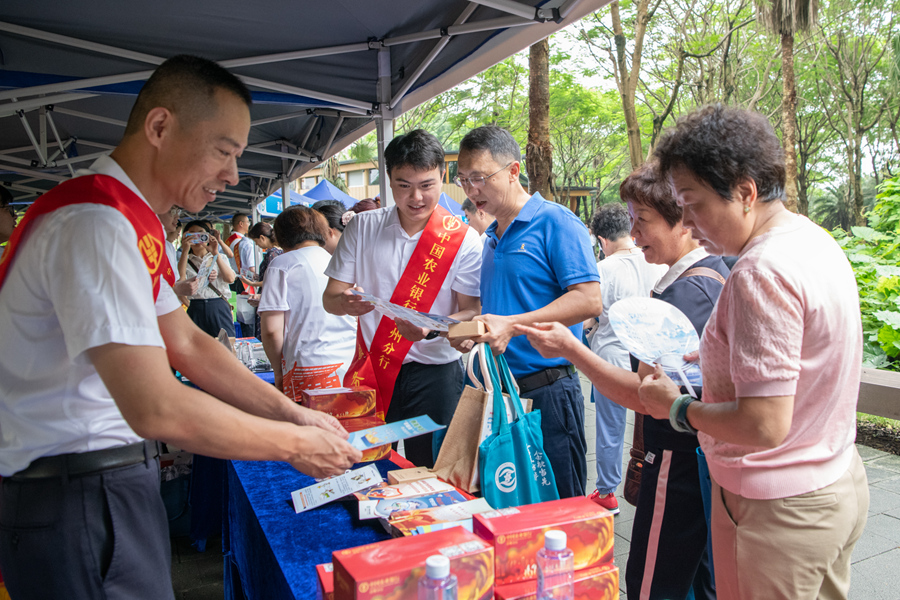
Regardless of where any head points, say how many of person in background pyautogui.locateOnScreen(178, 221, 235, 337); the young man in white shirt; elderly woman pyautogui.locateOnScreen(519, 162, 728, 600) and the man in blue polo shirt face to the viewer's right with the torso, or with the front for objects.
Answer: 0

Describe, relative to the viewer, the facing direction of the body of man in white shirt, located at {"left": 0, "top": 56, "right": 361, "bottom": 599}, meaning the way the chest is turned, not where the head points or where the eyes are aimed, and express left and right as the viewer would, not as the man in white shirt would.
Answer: facing to the right of the viewer

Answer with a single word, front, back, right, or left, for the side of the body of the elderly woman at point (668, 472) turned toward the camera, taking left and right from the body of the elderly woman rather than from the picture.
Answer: left

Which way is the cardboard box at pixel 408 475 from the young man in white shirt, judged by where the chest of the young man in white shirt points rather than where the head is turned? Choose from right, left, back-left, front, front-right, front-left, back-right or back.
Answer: front

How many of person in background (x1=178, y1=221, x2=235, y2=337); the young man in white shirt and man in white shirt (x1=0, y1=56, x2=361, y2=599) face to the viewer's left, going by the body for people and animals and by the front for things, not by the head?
0

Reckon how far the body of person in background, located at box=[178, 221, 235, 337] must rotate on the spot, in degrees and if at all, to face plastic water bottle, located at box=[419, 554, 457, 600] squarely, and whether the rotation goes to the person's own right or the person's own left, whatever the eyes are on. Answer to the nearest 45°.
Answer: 0° — they already face it

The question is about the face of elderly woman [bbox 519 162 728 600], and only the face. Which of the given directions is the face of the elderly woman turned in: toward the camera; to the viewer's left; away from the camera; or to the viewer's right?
to the viewer's left

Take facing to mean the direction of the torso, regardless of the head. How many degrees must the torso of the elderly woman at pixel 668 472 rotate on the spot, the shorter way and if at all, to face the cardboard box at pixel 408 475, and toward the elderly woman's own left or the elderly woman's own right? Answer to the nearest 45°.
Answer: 0° — they already face it

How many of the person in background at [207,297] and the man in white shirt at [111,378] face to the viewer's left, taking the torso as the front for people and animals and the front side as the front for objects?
0

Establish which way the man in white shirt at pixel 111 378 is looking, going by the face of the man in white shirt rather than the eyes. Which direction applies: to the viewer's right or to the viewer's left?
to the viewer's right

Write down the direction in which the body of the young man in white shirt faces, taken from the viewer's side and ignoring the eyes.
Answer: toward the camera

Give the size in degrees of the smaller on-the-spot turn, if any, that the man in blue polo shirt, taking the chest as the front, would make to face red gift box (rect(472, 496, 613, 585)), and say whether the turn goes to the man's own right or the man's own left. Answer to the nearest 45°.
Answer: approximately 45° to the man's own left

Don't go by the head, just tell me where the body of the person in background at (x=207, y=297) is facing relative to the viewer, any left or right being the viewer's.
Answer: facing the viewer

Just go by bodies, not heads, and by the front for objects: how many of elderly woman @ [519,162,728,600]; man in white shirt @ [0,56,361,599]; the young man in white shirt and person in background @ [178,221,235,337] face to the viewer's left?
1

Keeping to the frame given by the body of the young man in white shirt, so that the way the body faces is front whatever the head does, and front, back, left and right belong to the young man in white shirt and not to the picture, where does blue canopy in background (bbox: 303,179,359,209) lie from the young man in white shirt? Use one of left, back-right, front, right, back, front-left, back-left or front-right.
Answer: back

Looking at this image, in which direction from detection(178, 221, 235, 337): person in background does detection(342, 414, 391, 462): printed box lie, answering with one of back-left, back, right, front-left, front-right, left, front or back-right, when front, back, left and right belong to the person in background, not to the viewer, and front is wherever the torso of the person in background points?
front

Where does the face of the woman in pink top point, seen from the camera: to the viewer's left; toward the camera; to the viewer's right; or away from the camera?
to the viewer's left

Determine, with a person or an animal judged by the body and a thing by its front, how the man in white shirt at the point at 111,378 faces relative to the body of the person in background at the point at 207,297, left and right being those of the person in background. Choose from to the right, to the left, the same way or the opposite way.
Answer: to the left

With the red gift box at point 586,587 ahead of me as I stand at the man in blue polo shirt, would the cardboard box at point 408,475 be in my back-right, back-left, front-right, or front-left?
front-right
